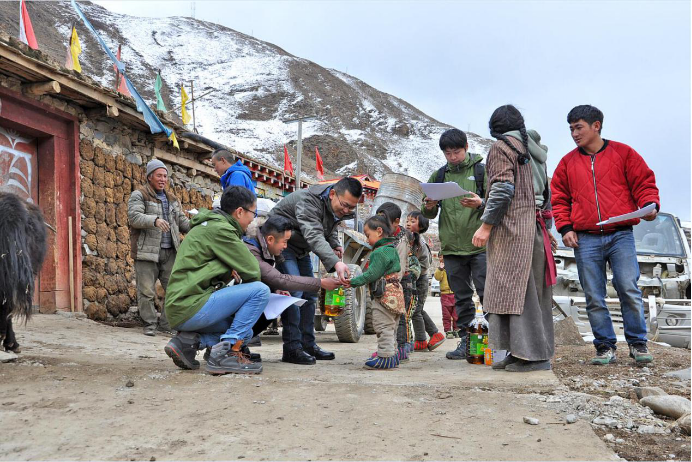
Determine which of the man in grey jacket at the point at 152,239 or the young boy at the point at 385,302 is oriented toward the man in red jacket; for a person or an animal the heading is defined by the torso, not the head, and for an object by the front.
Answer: the man in grey jacket

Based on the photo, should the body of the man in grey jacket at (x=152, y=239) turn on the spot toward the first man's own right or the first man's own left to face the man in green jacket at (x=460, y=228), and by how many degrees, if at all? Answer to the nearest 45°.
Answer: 0° — they already face them

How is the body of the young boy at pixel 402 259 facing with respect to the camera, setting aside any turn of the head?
to the viewer's left

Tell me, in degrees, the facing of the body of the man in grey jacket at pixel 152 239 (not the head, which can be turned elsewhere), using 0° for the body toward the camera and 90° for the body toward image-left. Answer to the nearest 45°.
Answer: approximately 315°

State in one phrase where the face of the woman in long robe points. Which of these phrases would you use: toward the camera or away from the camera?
away from the camera

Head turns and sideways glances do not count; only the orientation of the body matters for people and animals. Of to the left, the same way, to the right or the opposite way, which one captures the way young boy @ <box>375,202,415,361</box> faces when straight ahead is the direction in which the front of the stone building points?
the opposite way

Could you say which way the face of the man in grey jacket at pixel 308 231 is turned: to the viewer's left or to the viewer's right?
to the viewer's right

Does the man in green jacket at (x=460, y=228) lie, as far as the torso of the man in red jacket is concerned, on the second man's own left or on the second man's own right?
on the second man's own right

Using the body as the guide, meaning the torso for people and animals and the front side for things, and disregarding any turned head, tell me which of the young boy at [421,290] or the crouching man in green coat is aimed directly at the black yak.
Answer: the young boy

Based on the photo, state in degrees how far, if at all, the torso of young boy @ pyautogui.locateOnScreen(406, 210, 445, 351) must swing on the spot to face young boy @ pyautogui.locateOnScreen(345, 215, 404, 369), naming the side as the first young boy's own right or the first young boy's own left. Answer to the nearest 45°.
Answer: approximately 45° to the first young boy's own left
